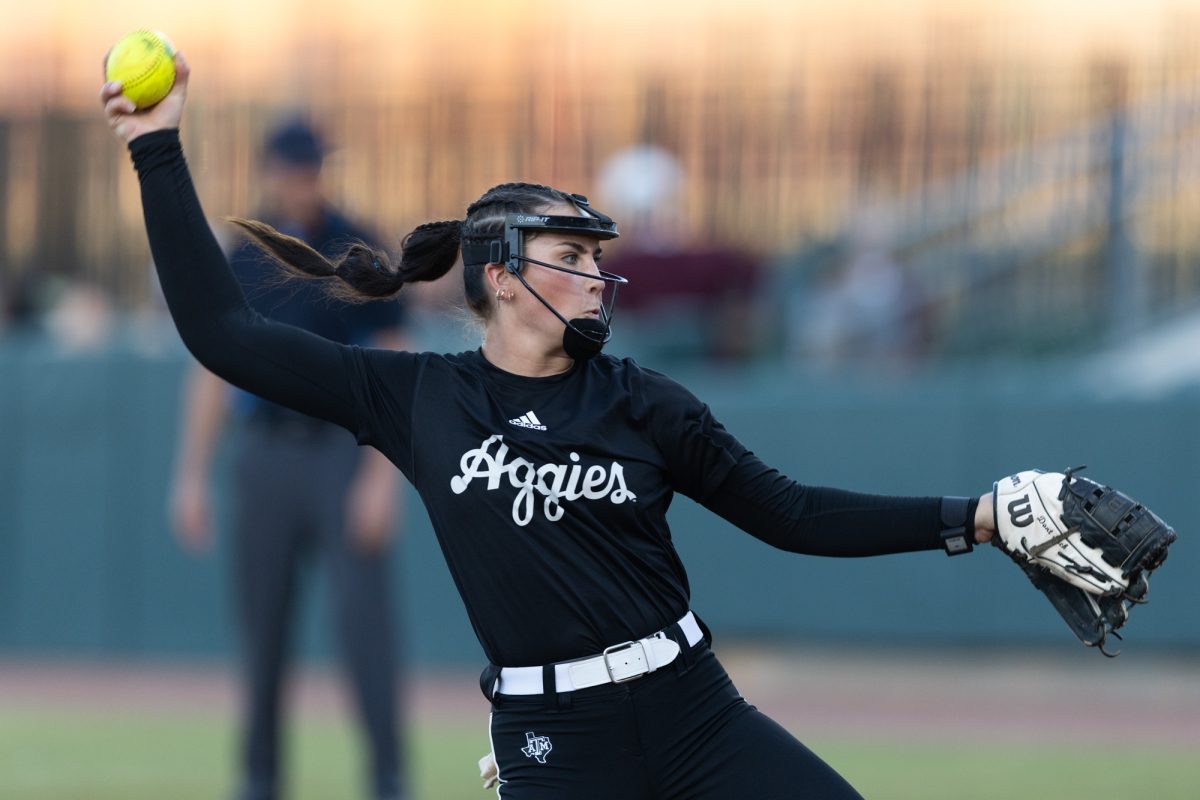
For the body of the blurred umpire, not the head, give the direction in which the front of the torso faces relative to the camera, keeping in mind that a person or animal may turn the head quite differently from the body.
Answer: toward the camera

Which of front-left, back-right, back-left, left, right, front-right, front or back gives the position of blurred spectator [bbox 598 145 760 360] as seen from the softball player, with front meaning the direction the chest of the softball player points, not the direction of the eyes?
back

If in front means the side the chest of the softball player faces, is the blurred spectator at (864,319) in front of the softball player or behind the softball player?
behind

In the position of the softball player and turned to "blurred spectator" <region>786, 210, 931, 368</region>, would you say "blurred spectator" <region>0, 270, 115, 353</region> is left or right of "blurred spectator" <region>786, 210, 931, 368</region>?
left

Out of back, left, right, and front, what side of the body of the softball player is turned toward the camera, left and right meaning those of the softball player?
front

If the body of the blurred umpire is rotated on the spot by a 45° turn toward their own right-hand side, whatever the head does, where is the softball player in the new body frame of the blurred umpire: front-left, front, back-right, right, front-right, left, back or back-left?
front-left

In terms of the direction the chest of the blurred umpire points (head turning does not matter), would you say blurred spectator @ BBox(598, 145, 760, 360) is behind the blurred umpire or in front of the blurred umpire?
behind

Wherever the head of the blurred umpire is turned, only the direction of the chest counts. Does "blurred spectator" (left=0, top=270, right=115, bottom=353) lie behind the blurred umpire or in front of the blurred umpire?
behind

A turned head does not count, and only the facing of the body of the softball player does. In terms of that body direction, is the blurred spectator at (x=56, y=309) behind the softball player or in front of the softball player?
behind

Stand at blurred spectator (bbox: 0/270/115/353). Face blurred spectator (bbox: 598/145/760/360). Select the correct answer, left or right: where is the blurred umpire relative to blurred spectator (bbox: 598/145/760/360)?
right
